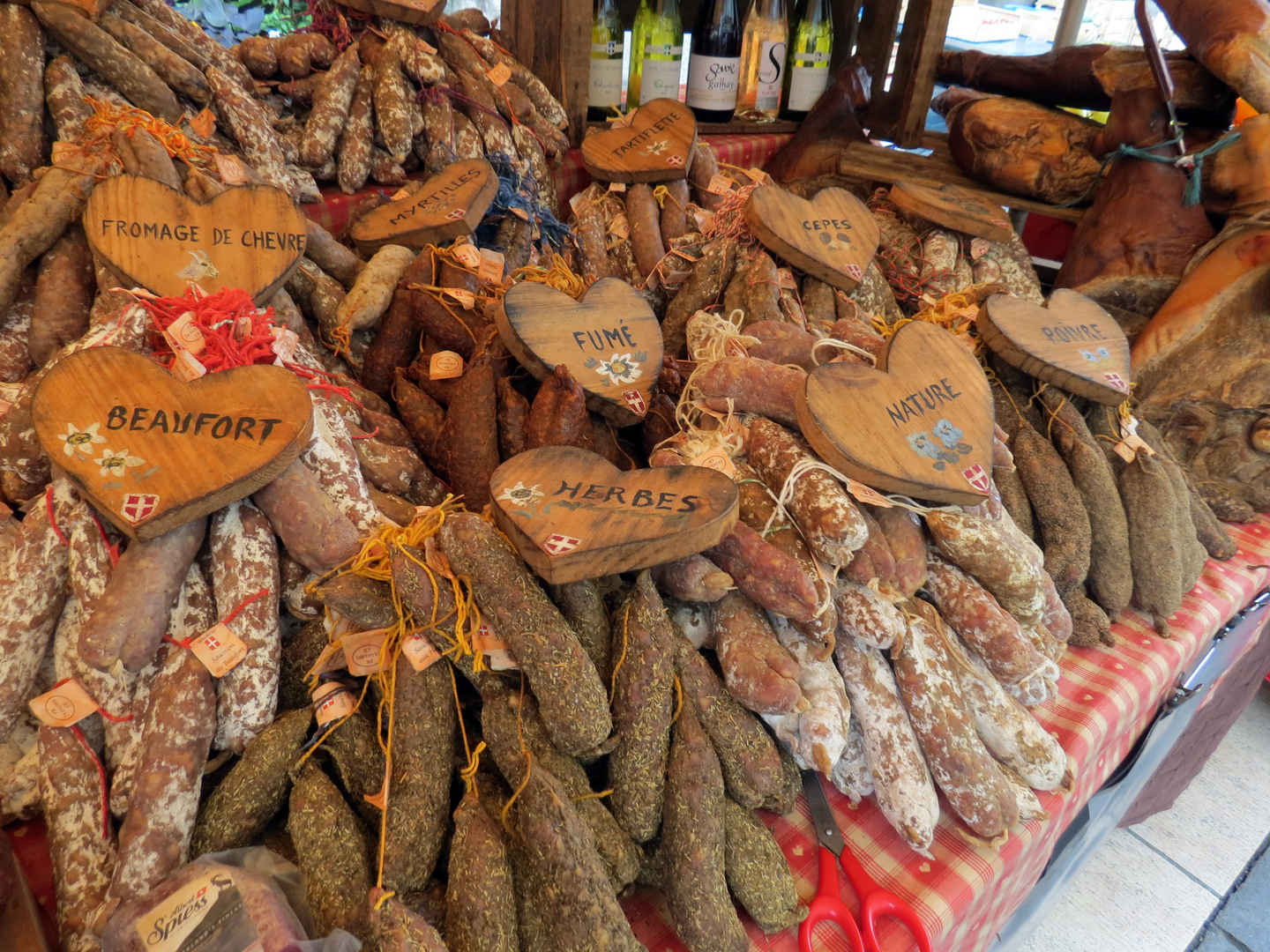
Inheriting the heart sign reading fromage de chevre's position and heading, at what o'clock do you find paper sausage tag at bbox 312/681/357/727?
The paper sausage tag is roughly at 12 o'clock from the heart sign reading fromage de chevre.

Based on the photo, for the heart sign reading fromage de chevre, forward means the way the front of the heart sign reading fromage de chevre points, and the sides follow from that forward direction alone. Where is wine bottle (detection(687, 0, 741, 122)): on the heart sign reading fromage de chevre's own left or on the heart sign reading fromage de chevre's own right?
on the heart sign reading fromage de chevre's own left

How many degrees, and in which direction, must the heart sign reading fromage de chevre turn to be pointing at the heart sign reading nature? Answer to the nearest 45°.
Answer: approximately 45° to its left

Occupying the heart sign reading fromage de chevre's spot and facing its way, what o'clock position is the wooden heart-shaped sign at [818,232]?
The wooden heart-shaped sign is roughly at 9 o'clock from the heart sign reading fromage de chevre.

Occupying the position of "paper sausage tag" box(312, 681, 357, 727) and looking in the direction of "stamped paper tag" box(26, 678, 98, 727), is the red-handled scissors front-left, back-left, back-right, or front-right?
back-left

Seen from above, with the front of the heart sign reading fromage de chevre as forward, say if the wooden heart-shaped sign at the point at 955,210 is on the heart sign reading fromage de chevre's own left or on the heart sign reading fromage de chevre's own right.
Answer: on the heart sign reading fromage de chevre's own left

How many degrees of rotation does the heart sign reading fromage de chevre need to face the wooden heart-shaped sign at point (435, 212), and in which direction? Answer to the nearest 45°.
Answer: approximately 135° to its left

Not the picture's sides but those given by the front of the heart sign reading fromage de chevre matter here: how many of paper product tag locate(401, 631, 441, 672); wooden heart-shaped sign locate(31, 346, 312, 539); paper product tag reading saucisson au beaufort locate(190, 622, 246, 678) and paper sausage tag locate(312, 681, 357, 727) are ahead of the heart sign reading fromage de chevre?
4

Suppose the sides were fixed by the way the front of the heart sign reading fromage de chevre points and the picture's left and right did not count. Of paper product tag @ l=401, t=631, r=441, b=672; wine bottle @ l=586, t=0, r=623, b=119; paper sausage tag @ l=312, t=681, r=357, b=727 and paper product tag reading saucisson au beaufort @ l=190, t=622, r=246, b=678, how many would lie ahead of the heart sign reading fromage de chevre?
3

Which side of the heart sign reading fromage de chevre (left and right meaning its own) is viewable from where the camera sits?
front

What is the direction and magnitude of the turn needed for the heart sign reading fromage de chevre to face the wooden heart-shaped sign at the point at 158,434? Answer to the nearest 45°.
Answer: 0° — it already faces it

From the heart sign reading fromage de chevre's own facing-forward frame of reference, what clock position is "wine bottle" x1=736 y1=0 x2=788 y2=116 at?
The wine bottle is roughly at 8 o'clock from the heart sign reading fromage de chevre.

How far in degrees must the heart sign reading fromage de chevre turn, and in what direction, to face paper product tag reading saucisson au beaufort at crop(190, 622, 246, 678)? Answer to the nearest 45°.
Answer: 0° — it already faces it

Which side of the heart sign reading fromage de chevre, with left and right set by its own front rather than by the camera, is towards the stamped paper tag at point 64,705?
front

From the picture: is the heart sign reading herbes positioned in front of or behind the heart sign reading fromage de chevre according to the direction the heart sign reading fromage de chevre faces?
in front

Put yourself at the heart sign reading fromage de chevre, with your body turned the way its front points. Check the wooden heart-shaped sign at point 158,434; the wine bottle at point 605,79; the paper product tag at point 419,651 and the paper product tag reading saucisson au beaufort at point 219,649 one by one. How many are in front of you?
3

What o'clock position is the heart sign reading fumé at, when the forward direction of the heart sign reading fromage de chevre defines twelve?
The heart sign reading fumé is roughly at 10 o'clock from the heart sign reading fromage de chevre.
